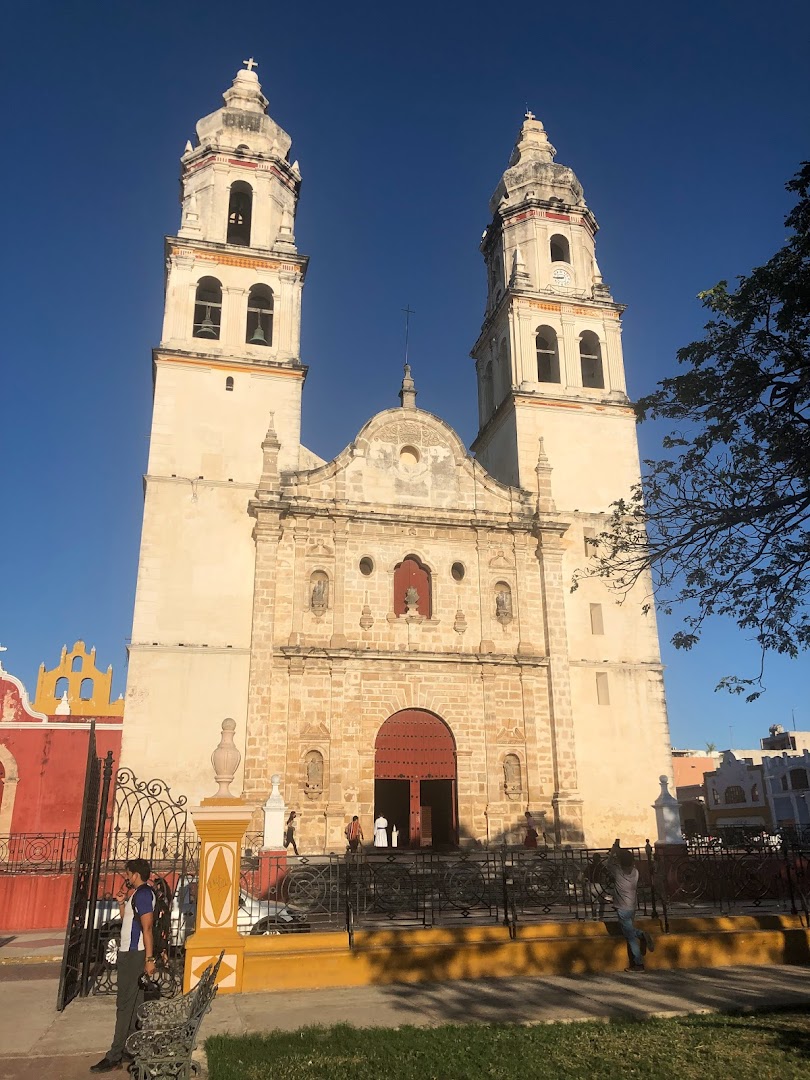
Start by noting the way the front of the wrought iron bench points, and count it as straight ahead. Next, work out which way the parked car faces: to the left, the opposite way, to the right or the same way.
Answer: the opposite way

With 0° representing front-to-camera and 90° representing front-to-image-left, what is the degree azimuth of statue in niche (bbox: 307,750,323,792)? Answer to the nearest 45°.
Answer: approximately 0°

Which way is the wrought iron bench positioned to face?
to the viewer's left

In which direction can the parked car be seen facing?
to the viewer's right

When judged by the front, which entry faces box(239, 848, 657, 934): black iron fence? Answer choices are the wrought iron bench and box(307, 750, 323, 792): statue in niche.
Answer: the statue in niche

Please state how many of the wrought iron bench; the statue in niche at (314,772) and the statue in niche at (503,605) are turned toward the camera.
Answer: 2

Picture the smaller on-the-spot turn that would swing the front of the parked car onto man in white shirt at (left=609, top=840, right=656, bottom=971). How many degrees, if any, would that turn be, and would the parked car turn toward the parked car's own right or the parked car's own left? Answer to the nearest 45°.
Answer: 0° — it already faces them

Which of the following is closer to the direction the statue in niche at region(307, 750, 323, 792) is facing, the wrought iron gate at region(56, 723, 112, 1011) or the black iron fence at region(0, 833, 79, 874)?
the wrought iron gate

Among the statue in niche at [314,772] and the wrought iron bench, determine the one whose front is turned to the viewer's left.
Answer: the wrought iron bench

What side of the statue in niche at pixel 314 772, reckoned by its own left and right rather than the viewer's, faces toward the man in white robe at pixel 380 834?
left
